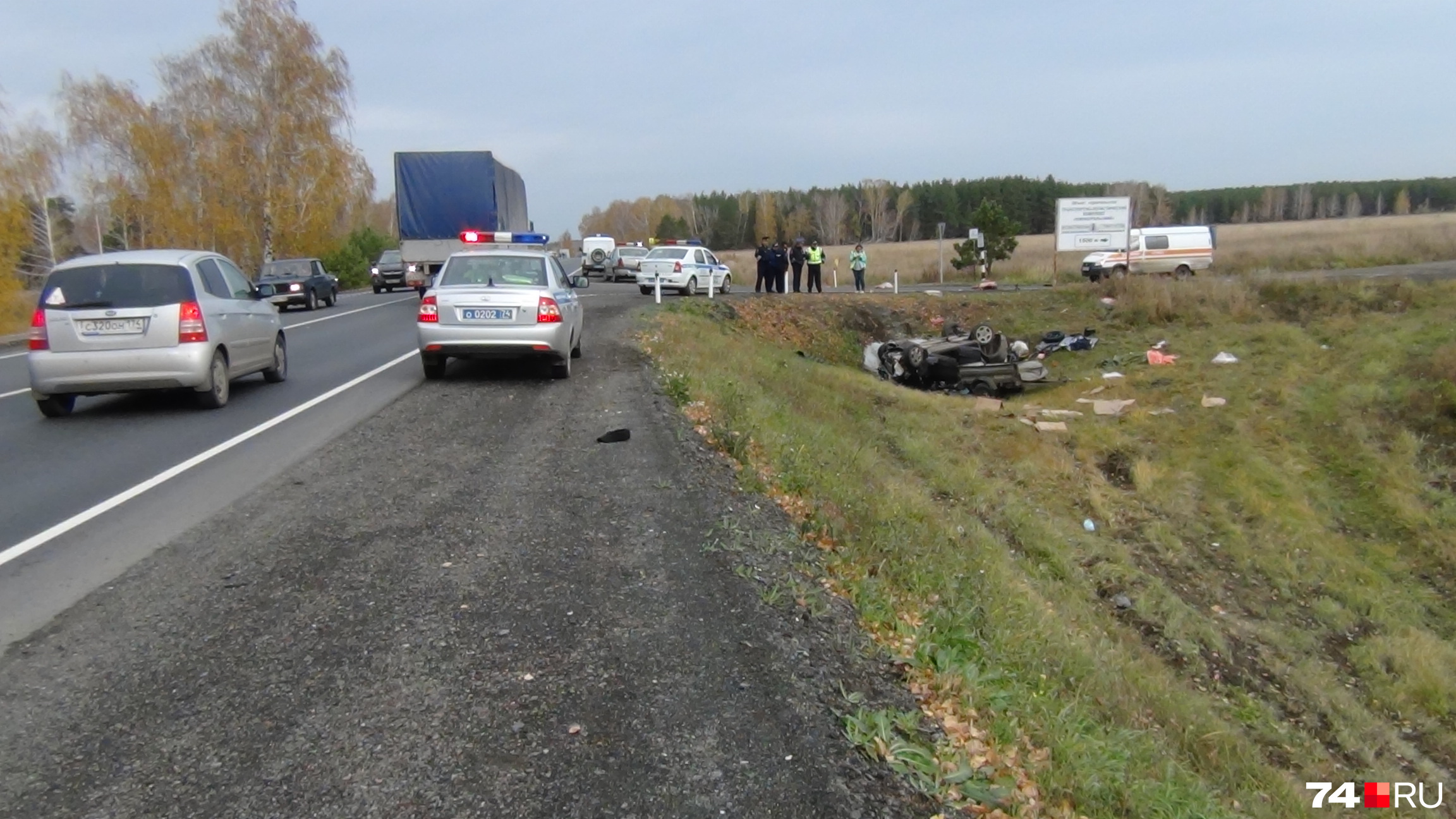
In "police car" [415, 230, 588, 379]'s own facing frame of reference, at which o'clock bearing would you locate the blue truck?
The blue truck is roughly at 12 o'clock from the police car.

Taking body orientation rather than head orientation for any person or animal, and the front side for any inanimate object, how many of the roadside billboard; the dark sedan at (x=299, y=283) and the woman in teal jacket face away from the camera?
0

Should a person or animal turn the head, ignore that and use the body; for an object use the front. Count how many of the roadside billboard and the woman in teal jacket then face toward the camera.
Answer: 2

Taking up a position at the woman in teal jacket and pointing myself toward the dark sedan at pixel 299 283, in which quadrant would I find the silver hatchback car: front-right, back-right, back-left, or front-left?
front-left

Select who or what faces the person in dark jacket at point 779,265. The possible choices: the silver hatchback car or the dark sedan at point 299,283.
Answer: the silver hatchback car

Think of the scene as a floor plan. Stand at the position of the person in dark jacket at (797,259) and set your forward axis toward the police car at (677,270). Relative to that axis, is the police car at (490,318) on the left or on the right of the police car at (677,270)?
left

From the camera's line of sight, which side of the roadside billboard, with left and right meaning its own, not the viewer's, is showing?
front

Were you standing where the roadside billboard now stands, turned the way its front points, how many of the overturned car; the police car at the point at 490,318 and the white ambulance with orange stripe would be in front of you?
2

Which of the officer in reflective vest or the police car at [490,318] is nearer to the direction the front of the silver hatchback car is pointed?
the officer in reflective vest

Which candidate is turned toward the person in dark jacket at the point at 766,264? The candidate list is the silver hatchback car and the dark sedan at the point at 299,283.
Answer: the silver hatchback car

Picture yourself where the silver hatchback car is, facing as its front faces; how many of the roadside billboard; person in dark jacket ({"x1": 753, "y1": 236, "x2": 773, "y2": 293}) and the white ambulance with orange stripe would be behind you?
0

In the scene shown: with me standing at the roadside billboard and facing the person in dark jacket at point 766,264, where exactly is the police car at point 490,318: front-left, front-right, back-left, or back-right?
front-left

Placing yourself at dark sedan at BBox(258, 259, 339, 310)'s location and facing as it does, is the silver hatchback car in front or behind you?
in front

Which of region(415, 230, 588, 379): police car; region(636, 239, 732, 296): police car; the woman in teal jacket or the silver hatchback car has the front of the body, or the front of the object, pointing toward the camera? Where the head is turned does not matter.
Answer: the woman in teal jacket

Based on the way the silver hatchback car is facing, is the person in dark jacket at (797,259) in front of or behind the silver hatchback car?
in front

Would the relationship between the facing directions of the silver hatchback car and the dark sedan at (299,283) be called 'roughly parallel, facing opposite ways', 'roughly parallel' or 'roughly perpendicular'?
roughly parallel, facing opposite ways

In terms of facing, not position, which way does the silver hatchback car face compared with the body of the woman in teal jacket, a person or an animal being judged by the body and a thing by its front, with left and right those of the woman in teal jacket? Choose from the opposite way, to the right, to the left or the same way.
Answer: the opposite way

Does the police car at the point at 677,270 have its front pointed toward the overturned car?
no

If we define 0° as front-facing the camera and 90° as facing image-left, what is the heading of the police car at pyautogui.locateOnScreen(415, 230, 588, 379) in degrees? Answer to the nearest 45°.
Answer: approximately 180°

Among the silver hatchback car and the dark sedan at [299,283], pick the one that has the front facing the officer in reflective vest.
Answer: the silver hatchback car

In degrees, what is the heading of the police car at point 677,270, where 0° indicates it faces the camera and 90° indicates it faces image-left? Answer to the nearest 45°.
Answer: approximately 225°

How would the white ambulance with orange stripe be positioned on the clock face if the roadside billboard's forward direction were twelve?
The white ambulance with orange stripe is roughly at 7 o'clock from the roadside billboard.
